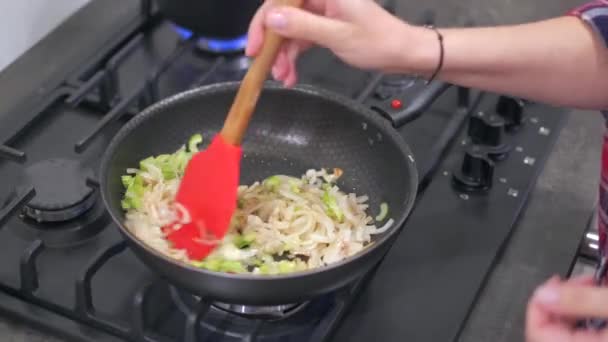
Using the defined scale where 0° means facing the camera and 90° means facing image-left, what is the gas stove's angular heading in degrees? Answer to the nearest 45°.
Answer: approximately 315°
